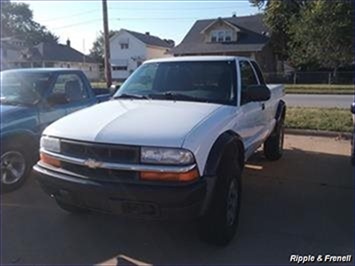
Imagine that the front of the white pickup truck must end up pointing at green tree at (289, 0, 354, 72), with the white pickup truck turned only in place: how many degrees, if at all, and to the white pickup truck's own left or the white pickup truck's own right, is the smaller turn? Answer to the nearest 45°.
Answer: approximately 180°

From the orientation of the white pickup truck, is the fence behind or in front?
behind

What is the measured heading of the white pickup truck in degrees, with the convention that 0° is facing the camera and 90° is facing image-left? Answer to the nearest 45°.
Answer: approximately 45°

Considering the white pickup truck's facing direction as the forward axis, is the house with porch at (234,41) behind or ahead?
behind

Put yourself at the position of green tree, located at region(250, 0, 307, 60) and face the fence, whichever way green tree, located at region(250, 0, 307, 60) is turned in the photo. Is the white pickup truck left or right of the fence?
right

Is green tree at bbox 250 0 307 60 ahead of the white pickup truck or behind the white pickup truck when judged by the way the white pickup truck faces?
behind
